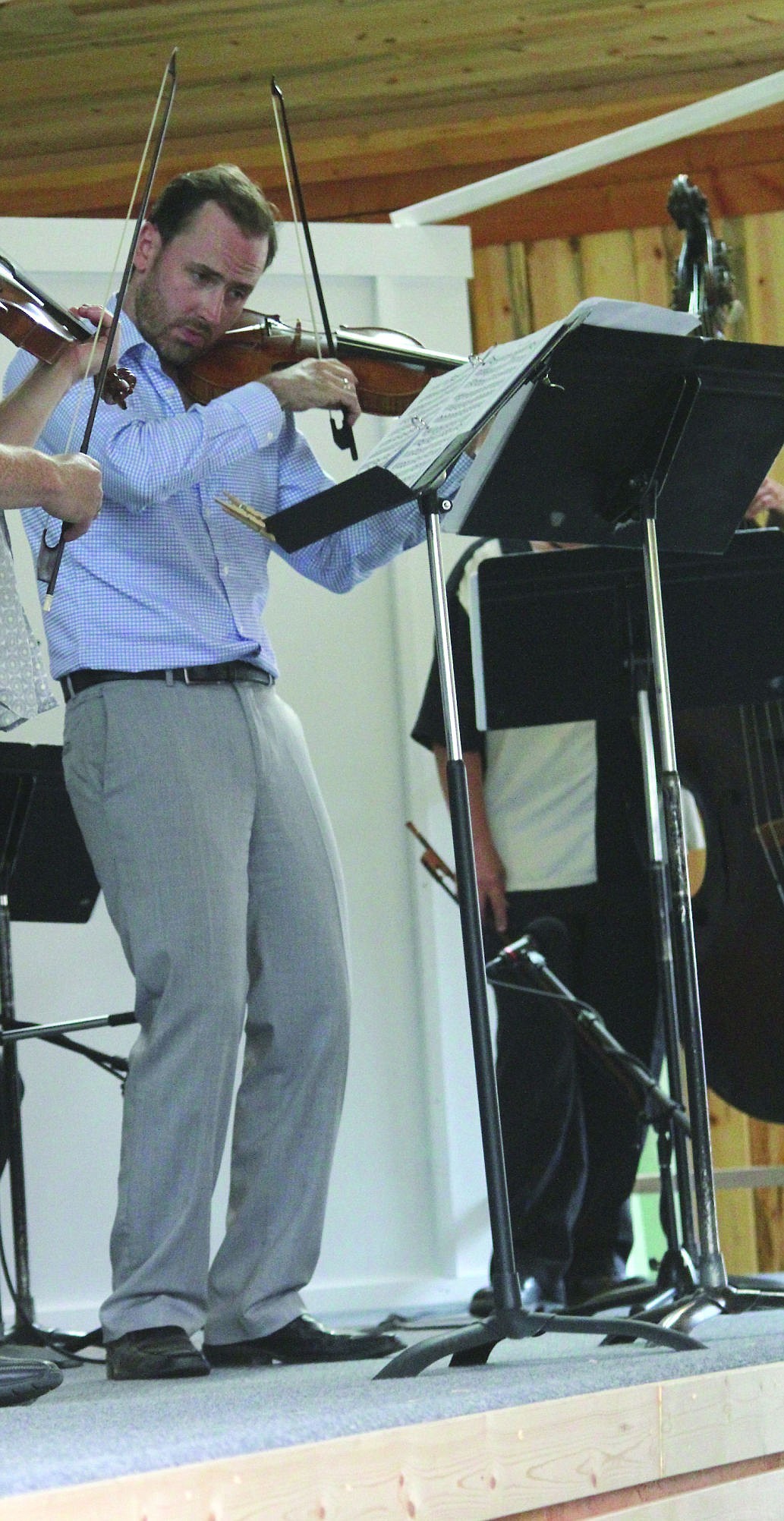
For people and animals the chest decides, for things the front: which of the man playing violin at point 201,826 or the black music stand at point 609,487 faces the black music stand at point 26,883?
the black music stand at point 609,487

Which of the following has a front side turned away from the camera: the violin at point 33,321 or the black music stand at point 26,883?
the black music stand

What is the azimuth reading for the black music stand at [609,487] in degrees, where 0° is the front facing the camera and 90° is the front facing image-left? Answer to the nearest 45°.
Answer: approximately 135°

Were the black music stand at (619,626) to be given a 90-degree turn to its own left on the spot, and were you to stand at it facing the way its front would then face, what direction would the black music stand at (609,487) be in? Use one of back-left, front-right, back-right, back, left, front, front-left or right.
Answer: left

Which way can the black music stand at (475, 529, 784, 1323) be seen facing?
away from the camera

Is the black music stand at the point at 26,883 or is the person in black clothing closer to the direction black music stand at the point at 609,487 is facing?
the black music stand

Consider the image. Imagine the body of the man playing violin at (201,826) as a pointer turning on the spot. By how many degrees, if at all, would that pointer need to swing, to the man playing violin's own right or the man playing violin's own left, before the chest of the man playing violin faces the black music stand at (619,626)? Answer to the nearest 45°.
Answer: approximately 90° to the man playing violin's own left

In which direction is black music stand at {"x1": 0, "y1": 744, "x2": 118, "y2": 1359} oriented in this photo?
away from the camera
